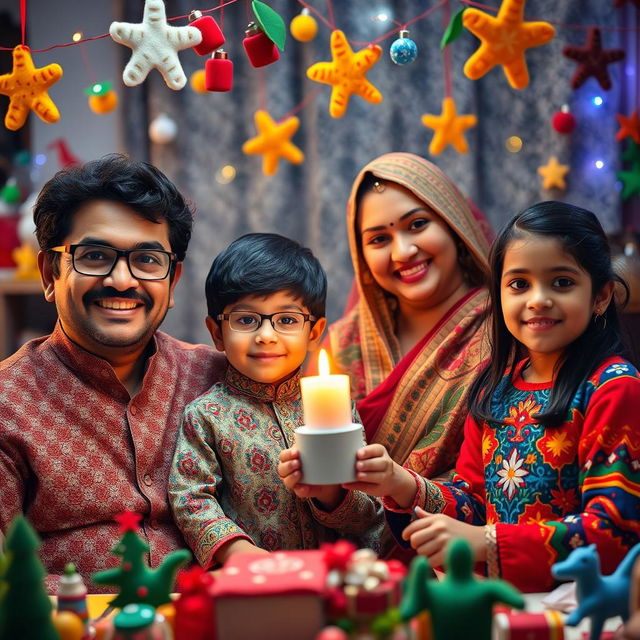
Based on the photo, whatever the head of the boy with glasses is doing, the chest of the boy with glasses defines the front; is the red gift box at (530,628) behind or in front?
in front

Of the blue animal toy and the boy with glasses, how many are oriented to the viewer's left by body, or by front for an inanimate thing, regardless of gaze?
1

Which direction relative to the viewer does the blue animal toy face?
to the viewer's left

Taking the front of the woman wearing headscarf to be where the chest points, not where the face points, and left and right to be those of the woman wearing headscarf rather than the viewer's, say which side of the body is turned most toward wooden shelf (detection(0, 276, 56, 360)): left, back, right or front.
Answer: right

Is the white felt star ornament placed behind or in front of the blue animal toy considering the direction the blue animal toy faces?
in front

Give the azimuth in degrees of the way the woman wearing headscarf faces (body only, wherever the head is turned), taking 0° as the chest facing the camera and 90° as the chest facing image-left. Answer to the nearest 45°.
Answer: approximately 45°

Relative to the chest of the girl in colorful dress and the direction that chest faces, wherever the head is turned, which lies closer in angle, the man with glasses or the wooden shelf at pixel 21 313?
the man with glasses
